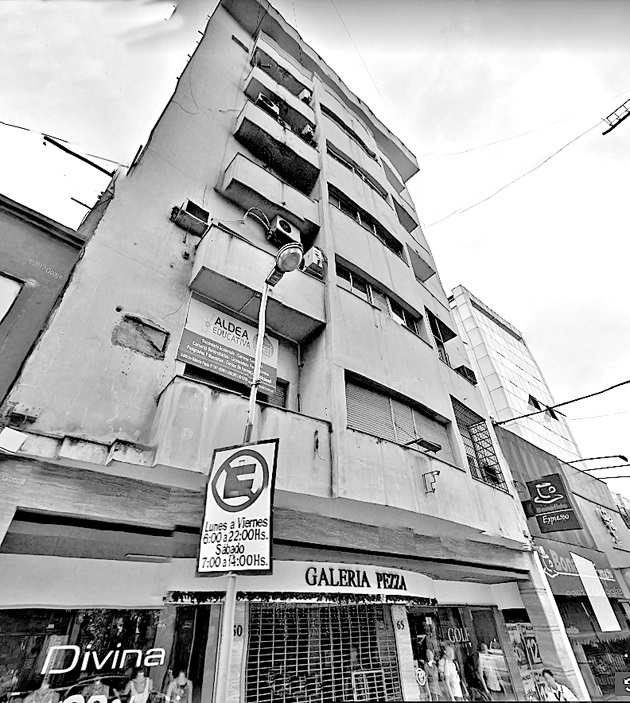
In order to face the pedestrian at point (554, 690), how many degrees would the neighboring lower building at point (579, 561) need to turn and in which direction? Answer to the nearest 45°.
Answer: approximately 45° to its right

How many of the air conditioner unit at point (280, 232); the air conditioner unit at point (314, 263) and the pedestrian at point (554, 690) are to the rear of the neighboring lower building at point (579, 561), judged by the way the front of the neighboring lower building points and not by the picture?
0

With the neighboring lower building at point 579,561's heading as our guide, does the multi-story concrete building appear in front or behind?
in front

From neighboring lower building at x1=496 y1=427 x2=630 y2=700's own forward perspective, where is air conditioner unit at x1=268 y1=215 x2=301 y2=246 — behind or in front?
in front
